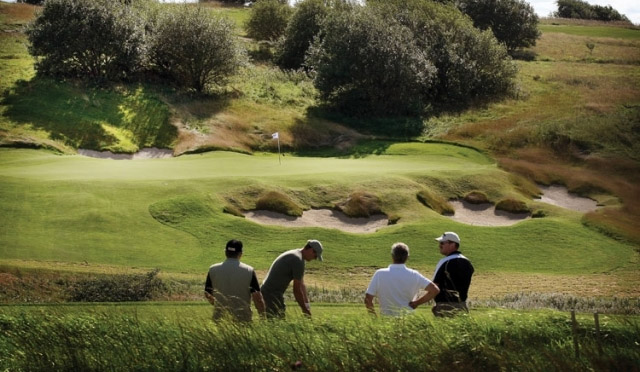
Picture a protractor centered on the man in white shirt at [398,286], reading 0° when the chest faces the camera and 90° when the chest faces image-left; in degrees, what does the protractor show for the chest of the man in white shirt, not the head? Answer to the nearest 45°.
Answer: approximately 180°

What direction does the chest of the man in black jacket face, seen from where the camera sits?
to the viewer's left

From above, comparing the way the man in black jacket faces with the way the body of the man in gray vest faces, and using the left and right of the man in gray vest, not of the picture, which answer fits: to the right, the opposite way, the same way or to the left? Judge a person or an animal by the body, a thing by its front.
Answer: to the left

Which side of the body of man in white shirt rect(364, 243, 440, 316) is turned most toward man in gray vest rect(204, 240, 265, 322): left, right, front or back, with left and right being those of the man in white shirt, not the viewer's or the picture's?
left

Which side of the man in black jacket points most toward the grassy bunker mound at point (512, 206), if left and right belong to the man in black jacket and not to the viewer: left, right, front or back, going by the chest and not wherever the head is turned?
right

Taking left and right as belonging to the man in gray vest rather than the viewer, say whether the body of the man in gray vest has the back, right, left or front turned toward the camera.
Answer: back

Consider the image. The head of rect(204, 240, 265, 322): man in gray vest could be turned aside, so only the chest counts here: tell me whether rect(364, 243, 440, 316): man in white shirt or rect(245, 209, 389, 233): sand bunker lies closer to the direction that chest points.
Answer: the sand bunker

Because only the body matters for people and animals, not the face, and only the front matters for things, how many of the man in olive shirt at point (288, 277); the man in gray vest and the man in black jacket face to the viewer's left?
1

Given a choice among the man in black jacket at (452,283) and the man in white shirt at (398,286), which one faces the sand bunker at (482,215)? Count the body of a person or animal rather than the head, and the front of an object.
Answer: the man in white shirt

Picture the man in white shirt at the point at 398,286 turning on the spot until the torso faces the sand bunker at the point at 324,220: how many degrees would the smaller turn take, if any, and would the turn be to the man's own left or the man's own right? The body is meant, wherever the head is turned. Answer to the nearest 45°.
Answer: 0° — they already face it
